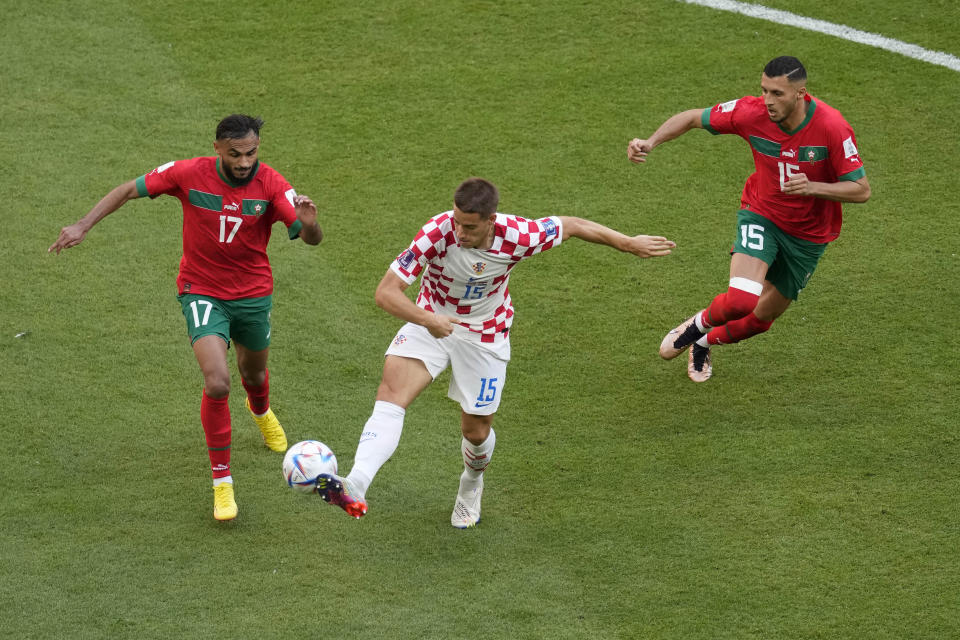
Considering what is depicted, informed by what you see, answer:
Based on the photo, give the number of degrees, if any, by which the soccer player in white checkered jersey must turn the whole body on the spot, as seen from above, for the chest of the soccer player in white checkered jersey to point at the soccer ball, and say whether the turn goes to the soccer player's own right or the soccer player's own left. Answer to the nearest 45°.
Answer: approximately 45° to the soccer player's own right

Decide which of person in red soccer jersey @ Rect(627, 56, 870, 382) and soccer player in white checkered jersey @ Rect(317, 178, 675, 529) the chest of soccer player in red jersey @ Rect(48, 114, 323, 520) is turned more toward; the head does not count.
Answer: the soccer player in white checkered jersey

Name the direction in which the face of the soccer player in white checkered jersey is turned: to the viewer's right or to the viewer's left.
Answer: to the viewer's left

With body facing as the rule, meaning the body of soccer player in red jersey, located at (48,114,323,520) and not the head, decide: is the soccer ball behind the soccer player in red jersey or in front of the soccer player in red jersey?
in front

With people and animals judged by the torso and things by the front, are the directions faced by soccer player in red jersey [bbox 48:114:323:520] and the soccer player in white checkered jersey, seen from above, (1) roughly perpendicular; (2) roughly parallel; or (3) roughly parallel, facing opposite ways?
roughly parallel

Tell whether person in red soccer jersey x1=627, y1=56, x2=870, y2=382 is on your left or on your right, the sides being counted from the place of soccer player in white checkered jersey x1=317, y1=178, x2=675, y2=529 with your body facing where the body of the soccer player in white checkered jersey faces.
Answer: on your left

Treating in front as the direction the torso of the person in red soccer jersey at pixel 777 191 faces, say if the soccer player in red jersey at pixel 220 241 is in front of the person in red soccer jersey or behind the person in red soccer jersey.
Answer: in front

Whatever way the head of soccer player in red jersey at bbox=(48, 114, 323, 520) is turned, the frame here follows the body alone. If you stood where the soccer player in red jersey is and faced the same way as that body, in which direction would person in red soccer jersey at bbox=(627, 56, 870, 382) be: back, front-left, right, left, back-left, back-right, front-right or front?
left

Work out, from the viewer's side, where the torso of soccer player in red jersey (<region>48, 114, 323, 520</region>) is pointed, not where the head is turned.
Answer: toward the camera

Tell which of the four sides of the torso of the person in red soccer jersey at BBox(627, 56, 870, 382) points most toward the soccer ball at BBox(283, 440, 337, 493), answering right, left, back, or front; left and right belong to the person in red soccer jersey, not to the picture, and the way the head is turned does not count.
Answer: front

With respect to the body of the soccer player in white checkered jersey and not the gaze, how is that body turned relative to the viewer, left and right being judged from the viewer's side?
facing the viewer

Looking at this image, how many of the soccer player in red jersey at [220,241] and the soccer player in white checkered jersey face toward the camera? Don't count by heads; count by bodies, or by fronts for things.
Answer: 2

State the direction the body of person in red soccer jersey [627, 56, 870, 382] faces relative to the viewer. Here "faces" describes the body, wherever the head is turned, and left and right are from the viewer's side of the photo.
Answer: facing the viewer and to the left of the viewer

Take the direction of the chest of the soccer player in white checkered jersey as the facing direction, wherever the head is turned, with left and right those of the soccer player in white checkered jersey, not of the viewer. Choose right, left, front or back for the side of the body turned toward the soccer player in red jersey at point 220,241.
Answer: right

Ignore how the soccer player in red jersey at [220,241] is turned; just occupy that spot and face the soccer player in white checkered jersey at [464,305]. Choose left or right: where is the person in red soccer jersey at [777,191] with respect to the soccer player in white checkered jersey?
left
